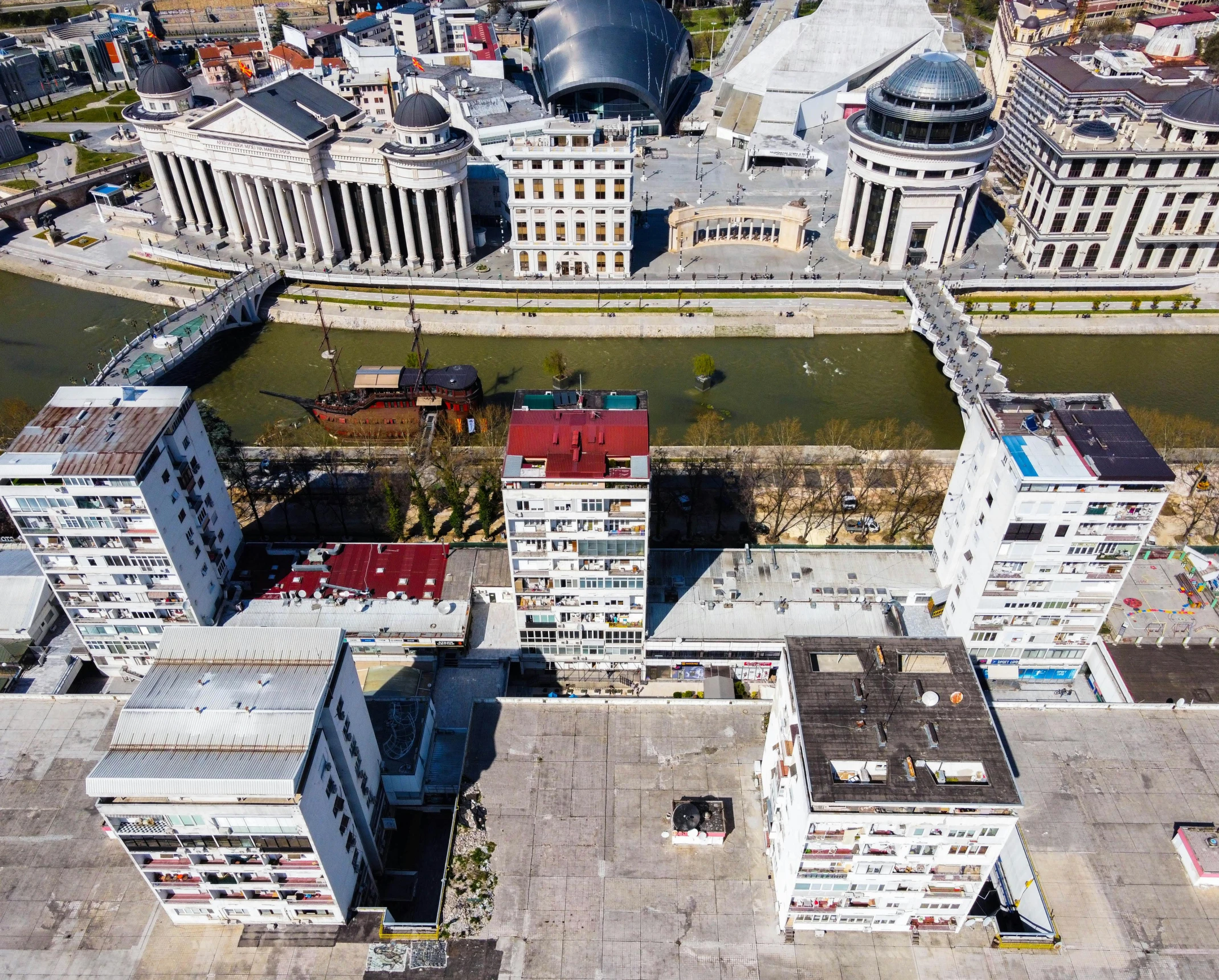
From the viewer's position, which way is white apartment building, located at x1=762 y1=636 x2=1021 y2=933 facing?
facing the viewer

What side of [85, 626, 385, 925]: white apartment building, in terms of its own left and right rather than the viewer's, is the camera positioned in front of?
front

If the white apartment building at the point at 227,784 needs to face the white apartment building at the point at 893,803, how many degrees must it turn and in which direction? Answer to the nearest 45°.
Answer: approximately 45° to its left

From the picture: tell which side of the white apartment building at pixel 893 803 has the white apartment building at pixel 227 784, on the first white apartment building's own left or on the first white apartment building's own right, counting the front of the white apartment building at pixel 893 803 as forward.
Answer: on the first white apartment building's own right

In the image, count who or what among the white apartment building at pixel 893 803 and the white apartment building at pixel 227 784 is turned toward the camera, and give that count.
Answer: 2
